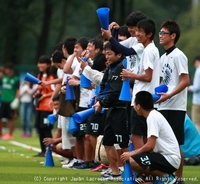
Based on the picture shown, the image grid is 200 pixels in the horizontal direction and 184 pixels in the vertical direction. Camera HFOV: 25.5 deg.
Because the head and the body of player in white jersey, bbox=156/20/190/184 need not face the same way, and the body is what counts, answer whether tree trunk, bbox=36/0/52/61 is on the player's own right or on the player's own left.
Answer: on the player's own right

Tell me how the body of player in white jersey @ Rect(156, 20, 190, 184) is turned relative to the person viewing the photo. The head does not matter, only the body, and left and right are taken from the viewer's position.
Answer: facing the viewer and to the left of the viewer
